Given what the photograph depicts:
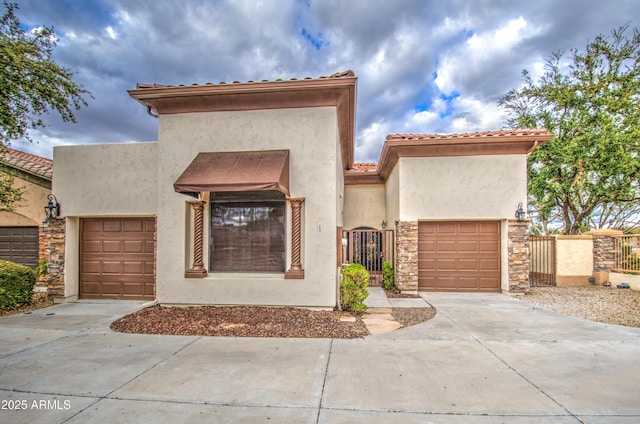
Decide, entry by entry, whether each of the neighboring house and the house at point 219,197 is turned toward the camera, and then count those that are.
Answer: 2

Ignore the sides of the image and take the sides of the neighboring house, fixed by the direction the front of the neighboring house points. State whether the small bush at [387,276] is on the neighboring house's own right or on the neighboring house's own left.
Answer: on the neighboring house's own left

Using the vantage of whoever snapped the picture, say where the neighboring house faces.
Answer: facing the viewer

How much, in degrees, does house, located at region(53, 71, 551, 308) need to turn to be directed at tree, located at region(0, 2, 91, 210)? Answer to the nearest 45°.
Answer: approximately 90° to its right

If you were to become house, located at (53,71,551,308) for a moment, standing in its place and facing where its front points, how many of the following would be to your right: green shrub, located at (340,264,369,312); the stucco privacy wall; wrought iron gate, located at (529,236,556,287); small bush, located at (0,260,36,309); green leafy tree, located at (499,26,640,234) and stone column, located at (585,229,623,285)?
1

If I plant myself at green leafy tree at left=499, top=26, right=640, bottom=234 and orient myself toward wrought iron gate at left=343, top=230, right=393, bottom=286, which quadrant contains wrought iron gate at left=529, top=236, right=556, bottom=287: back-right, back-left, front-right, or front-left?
front-left

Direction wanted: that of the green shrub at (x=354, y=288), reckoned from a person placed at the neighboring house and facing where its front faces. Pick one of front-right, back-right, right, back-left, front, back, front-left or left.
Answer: front-left

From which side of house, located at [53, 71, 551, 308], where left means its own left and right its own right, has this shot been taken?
front

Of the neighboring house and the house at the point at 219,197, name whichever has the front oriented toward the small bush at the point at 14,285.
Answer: the neighboring house

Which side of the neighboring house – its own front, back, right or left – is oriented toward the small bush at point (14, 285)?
front

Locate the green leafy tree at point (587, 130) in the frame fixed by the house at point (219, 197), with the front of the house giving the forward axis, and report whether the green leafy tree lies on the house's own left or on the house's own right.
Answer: on the house's own left

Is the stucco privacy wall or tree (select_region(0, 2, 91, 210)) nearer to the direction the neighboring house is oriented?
the tree

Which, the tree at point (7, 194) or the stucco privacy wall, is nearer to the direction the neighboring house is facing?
the tree

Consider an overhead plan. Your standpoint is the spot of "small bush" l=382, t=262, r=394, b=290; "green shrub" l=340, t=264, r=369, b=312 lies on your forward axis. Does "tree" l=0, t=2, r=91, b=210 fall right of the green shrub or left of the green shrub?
right
